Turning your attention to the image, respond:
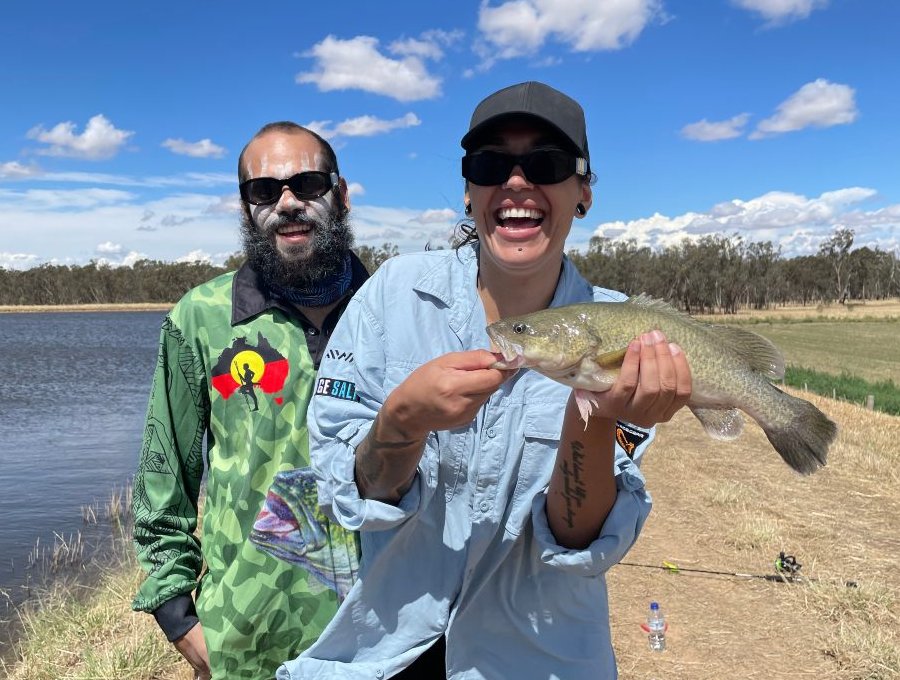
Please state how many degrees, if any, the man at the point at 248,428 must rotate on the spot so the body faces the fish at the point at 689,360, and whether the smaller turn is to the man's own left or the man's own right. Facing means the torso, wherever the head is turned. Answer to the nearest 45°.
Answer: approximately 45° to the man's own left

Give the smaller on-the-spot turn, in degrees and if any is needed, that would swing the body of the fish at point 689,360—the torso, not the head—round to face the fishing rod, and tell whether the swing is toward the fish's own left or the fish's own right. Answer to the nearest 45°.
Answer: approximately 90° to the fish's own right

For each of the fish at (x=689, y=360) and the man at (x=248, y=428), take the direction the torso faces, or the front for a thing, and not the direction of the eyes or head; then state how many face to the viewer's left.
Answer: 1

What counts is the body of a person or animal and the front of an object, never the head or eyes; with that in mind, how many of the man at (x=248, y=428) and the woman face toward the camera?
2

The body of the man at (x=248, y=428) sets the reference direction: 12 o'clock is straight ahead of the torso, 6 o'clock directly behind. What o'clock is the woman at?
The woman is roughly at 11 o'clock from the man.

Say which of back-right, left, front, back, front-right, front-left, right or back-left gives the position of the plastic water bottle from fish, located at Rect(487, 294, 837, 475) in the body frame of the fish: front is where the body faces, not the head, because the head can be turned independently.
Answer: right

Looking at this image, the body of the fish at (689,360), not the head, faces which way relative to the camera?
to the viewer's left

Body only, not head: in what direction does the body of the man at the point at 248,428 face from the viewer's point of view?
toward the camera

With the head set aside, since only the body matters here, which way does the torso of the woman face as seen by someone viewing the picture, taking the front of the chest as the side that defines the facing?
toward the camera

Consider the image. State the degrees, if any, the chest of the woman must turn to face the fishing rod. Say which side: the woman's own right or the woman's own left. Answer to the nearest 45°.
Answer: approximately 135° to the woman's own left

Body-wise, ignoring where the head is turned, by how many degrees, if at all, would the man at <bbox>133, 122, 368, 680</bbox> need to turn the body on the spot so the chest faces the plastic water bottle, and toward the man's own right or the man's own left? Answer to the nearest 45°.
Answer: approximately 135° to the man's own left
